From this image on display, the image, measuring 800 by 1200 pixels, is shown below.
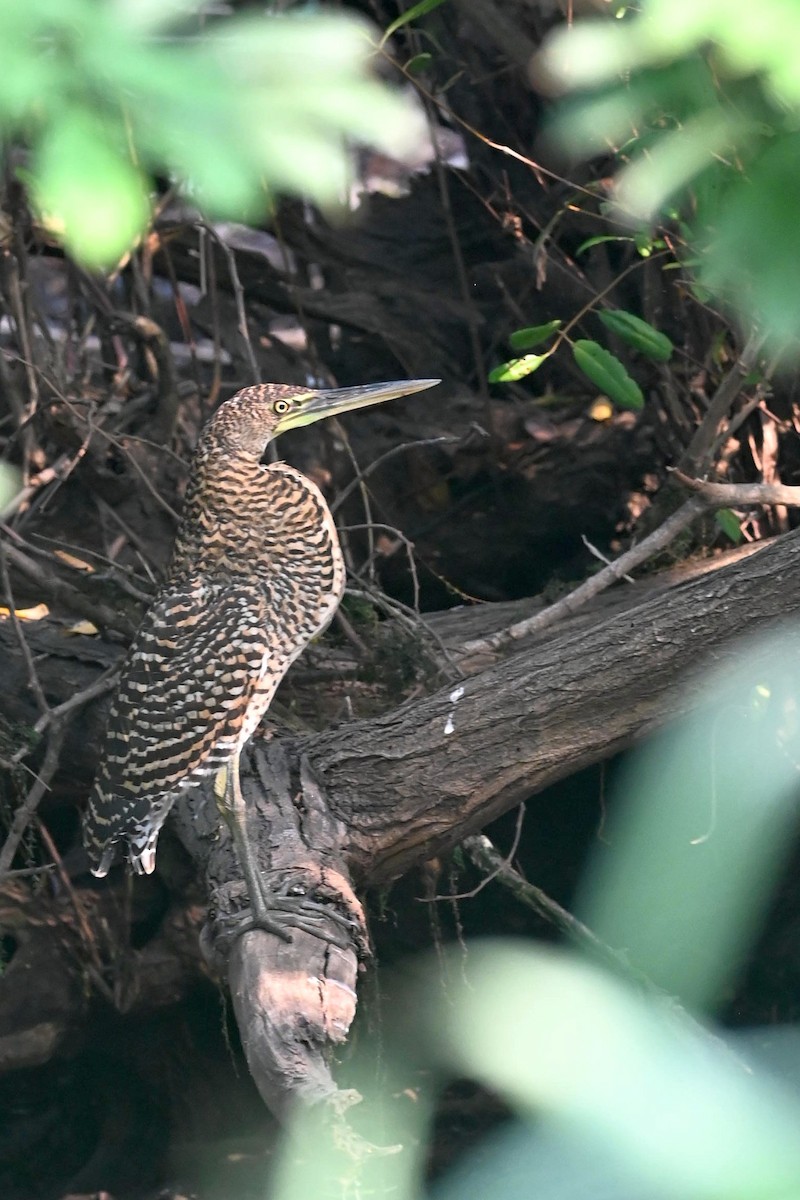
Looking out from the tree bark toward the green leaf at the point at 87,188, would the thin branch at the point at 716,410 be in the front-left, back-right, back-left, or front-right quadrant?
back-left

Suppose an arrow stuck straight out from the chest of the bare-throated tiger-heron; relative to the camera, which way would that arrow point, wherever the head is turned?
to the viewer's right
